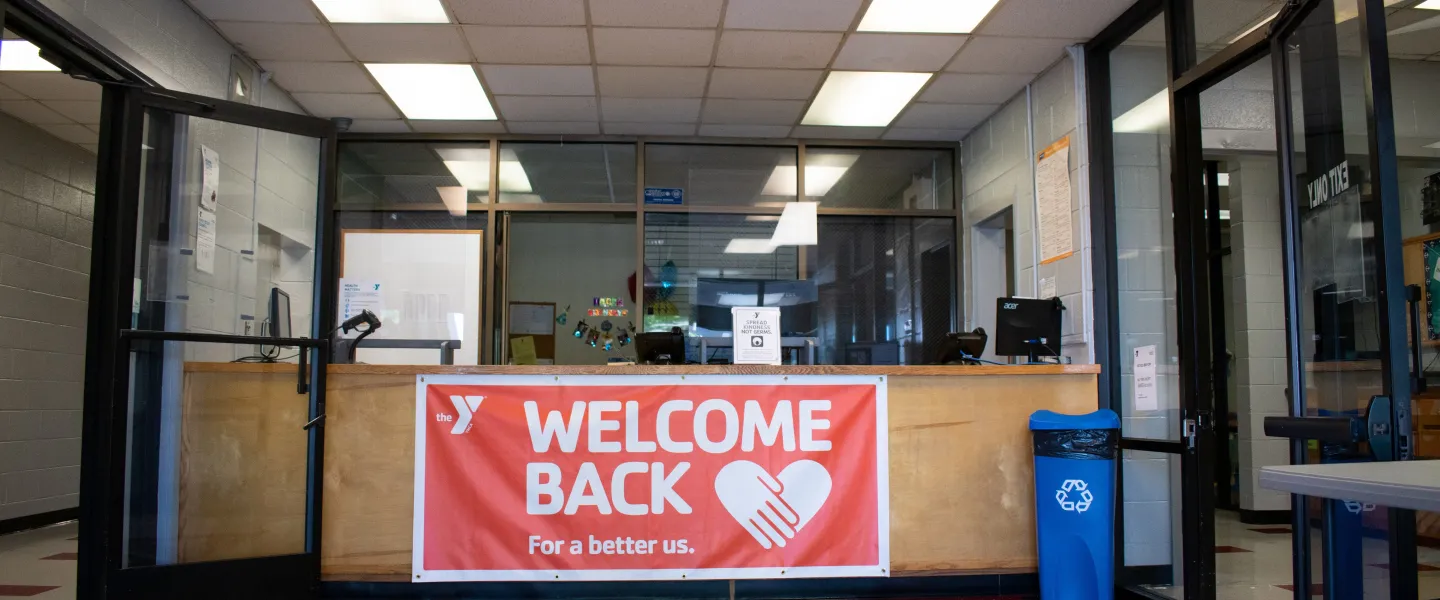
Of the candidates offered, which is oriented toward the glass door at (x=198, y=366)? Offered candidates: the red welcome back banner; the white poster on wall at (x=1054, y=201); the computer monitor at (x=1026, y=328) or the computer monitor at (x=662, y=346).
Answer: the white poster on wall

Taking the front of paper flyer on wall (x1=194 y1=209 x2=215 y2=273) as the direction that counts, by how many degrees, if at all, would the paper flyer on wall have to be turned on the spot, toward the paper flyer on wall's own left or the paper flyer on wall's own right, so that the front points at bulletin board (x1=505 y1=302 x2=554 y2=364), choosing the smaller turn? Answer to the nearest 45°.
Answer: approximately 90° to the paper flyer on wall's own left

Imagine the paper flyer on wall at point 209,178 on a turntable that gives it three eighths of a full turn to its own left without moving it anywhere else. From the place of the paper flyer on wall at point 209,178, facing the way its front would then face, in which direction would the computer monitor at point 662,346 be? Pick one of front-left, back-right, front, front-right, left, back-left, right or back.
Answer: right

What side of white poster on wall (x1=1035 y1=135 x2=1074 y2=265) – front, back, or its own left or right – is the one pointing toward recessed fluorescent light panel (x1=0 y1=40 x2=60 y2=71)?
front

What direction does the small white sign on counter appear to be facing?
toward the camera

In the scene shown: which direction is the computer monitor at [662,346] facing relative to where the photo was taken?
away from the camera

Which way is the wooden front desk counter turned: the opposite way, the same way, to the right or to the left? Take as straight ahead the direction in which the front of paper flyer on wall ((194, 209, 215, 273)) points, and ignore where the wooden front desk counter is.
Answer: to the right

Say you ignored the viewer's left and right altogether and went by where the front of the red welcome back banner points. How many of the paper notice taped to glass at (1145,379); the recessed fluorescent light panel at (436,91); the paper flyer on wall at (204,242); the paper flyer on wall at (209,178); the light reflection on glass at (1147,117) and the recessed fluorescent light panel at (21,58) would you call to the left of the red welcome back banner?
2

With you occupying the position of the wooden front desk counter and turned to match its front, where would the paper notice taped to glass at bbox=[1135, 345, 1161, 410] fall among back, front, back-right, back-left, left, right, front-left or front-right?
left

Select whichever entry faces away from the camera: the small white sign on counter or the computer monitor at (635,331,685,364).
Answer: the computer monitor

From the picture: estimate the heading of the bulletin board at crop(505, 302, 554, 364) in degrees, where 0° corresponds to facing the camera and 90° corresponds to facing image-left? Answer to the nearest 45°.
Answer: approximately 0°
